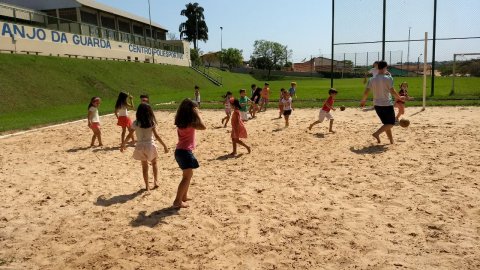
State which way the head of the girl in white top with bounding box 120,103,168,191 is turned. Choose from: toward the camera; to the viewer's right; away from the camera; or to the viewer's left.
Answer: away from the camera

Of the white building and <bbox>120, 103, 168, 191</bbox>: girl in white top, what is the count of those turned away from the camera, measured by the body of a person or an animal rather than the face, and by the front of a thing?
1

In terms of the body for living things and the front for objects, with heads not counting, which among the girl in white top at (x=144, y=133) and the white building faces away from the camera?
the girl in white top

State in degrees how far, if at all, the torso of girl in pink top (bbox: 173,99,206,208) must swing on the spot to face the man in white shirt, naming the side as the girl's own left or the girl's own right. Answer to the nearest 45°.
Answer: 0° — they already face them

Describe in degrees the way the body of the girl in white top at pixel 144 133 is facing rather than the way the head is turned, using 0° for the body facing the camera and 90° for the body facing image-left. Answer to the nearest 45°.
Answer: approximately 180°

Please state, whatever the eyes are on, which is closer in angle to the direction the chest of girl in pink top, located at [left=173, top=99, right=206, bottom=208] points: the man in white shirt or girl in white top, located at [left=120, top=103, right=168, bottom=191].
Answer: the man in white shirt

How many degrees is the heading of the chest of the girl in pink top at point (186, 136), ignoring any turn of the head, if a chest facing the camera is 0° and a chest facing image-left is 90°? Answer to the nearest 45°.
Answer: approximately 225°

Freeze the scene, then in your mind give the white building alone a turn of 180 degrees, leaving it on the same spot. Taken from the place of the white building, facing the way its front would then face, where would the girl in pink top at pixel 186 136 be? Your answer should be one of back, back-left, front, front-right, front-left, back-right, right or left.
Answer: back-left

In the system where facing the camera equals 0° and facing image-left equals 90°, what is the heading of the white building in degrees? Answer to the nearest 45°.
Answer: approximately 315°
